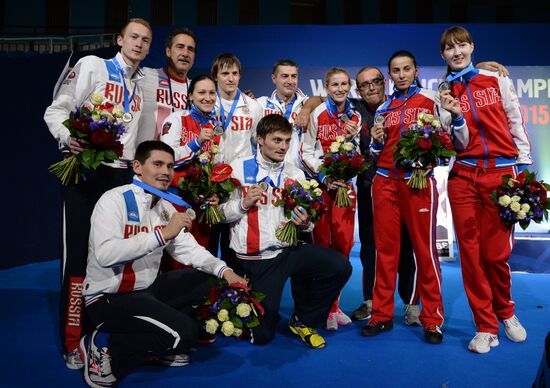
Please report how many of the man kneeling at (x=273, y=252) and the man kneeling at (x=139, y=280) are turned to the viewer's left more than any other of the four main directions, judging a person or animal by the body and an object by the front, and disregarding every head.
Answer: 0

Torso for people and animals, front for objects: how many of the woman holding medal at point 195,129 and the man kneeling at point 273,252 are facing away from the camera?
0

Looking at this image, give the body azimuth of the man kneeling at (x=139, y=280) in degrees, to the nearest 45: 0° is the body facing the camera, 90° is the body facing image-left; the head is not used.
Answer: approximately 315°

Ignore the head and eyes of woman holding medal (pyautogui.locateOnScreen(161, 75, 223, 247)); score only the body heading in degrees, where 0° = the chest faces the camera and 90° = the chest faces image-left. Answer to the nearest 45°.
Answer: approximately 315°

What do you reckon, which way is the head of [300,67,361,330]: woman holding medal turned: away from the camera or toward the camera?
toward the camera

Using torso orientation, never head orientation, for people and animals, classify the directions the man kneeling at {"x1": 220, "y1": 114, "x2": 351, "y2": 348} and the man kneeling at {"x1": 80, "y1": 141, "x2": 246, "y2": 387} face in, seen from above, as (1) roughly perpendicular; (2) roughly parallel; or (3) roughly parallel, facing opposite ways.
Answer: roughly parallel

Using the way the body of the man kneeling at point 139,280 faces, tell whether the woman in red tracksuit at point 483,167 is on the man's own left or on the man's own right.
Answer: on the man's own left

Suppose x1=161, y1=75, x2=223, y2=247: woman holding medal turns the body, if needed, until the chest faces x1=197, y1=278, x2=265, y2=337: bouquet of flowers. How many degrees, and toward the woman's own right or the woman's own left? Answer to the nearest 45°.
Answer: approximately 45° to the woman's own right

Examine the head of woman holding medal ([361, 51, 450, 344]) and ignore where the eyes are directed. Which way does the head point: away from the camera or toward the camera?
toward the camera

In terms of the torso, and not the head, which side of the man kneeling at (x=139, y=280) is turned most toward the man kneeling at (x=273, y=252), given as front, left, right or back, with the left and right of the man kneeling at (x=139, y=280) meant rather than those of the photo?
left

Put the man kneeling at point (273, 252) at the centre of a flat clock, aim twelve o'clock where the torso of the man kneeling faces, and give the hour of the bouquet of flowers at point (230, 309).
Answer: The bouquet of flowers is roughly at 2 o'clock from the man kneeling.

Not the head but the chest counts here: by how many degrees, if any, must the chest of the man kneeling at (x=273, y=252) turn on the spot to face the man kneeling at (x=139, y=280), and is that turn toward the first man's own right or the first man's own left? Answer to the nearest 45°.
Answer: approximately 90° to the first man's own right

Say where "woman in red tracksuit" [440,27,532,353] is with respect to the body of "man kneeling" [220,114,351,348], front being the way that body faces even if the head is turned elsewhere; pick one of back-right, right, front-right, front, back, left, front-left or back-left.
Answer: front-left
